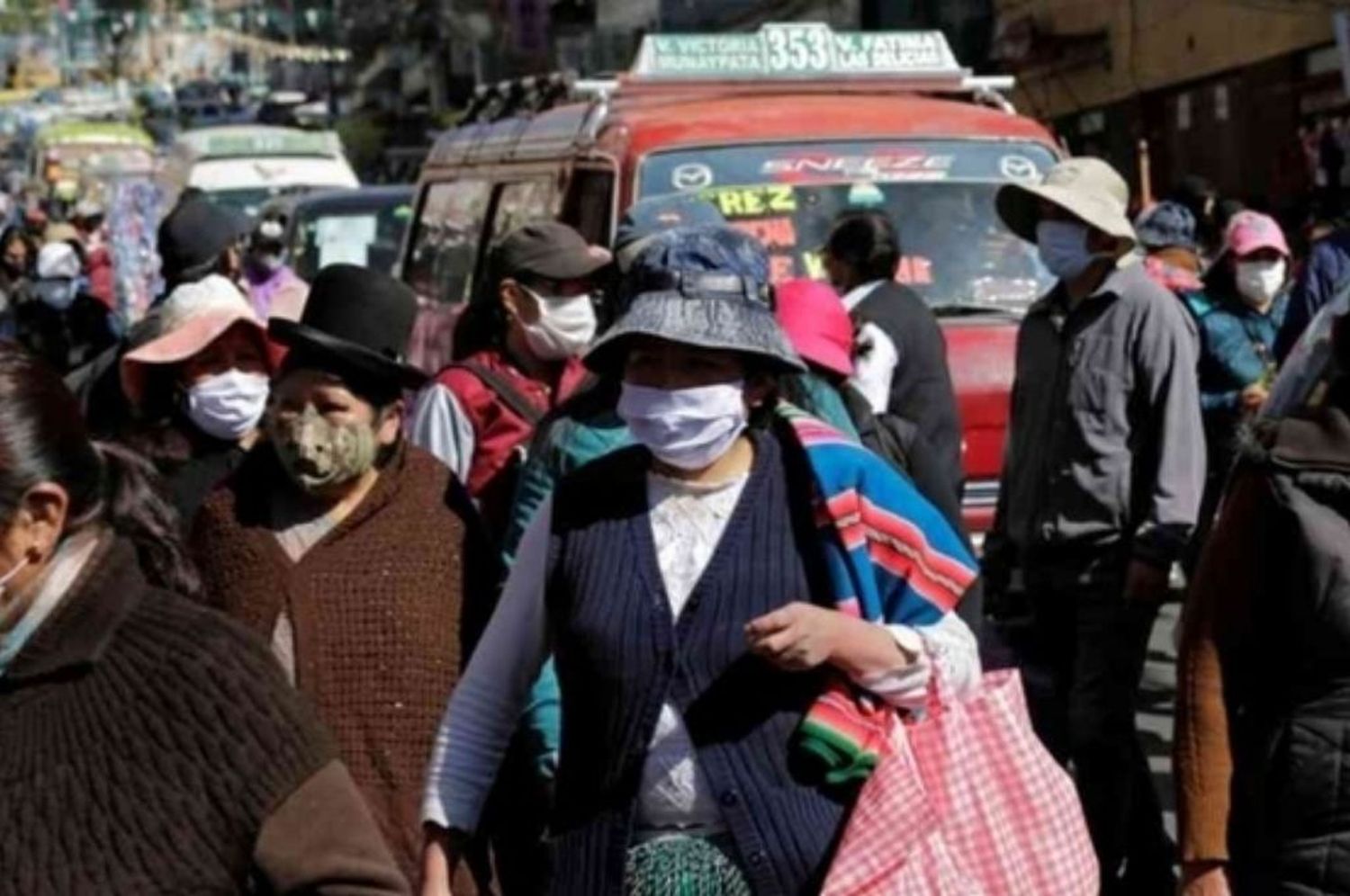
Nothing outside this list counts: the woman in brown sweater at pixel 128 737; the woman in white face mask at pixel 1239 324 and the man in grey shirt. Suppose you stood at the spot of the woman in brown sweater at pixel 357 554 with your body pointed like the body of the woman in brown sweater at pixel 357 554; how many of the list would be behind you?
2

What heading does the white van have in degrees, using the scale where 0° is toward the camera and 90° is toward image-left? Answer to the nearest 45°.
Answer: approximately 0°

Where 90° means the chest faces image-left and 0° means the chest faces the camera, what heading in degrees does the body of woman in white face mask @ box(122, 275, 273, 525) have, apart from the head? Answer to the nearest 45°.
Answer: approximately 315°

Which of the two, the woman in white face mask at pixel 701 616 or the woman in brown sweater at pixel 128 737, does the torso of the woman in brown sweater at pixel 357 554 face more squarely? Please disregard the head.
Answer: the woman in brown sweater

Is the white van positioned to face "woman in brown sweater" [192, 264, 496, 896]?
yes

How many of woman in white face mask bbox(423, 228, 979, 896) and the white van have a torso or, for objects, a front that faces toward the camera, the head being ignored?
2

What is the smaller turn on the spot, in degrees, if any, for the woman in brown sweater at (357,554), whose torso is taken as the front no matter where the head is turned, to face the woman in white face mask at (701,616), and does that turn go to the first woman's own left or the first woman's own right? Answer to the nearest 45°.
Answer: approximately 90° to the first woman's own left

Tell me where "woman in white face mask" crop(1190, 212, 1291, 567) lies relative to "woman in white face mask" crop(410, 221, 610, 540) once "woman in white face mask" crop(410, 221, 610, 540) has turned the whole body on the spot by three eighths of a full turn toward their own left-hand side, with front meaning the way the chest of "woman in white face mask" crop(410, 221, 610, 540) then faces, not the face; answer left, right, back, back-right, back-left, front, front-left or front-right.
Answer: front-right

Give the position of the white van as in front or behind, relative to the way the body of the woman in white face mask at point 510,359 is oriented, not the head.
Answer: behind

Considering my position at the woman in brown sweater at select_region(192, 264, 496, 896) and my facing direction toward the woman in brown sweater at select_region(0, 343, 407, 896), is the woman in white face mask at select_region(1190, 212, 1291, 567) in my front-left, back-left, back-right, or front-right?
back-left
